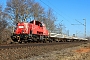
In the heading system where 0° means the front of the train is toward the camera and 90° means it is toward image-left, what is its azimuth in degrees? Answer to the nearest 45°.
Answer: approximately 45°
